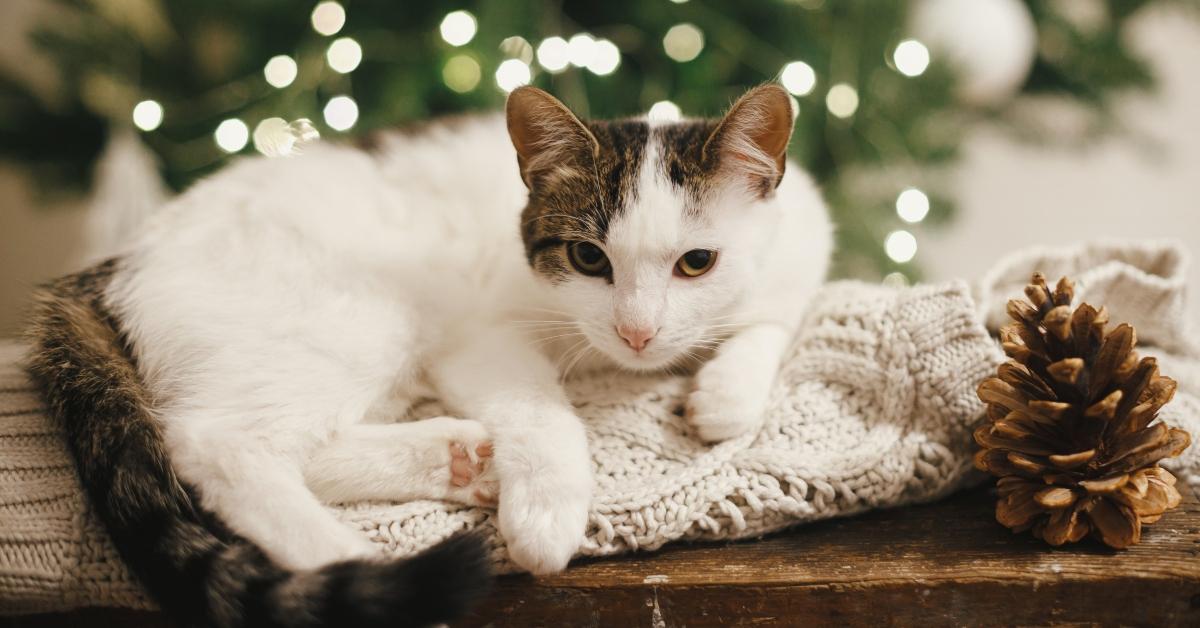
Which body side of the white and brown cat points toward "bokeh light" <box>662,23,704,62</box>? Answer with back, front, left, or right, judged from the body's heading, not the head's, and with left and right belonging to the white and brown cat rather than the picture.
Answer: left

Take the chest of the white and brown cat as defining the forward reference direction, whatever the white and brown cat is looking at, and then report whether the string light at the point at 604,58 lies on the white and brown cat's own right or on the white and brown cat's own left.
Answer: on the white and brown cat's own left

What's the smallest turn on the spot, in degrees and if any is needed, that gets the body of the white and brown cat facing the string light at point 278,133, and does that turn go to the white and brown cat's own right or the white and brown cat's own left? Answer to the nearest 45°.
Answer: approximately 135° to the white and brown cat's own left

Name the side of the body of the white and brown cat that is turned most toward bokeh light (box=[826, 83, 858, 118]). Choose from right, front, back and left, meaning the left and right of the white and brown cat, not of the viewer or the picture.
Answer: left

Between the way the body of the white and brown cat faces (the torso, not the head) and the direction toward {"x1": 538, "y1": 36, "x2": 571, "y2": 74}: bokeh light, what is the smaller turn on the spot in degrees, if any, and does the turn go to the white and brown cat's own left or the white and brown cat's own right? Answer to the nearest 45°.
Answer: approximately 90° to the white and brown cat's own left

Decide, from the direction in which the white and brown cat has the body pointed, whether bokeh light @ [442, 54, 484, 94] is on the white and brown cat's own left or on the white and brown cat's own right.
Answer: on the white and brown cat's own left

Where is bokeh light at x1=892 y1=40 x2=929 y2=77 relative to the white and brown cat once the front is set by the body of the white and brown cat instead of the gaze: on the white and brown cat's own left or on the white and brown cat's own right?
on the white and brown cat's own left

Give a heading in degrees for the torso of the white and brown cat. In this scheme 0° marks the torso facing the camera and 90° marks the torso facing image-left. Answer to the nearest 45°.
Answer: approximately 315°

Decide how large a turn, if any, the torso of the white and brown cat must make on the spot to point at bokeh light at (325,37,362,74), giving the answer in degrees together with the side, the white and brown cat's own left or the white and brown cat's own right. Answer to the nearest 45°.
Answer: approximately 135° to the white and brown cat's own left
